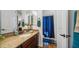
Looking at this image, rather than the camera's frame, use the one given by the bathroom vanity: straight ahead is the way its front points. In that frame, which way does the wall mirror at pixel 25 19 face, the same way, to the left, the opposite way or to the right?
the same way

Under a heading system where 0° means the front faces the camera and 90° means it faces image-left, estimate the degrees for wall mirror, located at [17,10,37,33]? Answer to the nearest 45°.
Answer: approximately 315°

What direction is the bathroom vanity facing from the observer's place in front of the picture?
facing the viewer and to the right of the viewer

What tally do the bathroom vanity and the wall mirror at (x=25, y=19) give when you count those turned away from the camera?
0
